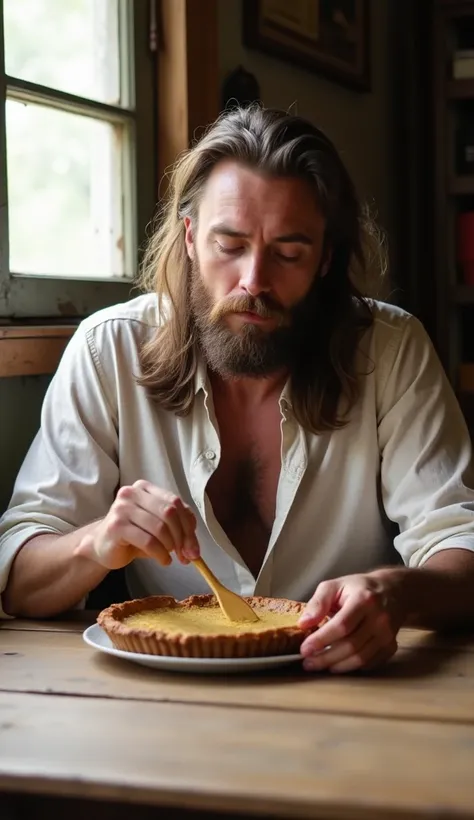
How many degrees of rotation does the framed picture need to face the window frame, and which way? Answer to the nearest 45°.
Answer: approximately 90° to its right

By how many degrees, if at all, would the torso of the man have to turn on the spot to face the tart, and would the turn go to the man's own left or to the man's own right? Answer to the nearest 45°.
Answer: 0° — they already face it

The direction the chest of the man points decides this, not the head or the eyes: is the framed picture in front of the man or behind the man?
behind

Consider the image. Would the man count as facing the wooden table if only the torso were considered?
yes

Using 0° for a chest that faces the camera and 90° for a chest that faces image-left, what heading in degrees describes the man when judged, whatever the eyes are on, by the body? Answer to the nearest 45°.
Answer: approximately 0°

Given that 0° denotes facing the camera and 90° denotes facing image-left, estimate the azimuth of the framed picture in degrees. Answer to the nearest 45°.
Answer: approximately 315°

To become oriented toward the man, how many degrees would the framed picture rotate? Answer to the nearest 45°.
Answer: approximately 45° to its right

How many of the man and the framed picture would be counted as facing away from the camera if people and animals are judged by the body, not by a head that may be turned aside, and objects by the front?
0
